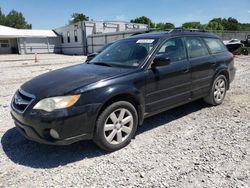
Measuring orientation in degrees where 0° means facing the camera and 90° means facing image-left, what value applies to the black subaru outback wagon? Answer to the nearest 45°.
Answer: approximately 45°

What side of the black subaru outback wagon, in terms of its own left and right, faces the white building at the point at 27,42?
right

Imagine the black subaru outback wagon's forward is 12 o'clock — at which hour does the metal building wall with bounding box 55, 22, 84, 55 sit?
The metal building wall is roughly at 4 o'clock from the black subaru outback wagon.

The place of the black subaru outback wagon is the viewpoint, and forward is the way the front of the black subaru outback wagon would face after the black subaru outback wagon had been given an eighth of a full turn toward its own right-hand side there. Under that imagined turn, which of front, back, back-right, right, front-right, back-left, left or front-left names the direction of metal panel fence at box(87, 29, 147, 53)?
right

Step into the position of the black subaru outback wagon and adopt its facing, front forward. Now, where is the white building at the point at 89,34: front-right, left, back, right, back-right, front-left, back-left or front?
back-right

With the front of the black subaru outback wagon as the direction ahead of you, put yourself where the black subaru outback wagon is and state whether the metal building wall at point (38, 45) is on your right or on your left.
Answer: on your right
